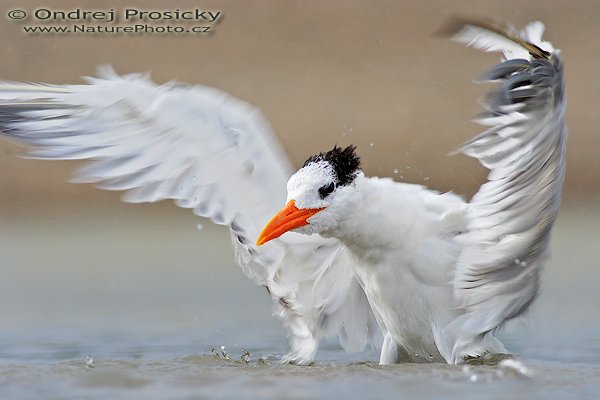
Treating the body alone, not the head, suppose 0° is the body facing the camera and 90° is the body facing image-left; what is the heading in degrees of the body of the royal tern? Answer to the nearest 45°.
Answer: approximately 45°

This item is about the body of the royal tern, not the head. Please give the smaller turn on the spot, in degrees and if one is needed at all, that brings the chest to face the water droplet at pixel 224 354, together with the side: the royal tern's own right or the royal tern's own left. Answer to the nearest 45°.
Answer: approximately 90° to the royal tern's own right

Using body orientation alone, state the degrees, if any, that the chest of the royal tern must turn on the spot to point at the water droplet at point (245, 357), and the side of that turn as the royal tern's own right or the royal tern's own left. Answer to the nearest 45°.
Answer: approximately 90° to the royal tern's own right
